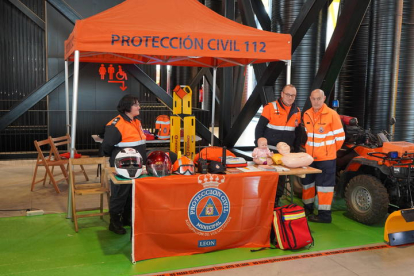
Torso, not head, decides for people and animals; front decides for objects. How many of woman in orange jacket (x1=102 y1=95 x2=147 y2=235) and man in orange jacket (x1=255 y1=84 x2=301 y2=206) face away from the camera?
0

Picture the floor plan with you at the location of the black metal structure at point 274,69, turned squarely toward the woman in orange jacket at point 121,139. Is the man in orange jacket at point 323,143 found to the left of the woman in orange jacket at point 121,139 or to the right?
left

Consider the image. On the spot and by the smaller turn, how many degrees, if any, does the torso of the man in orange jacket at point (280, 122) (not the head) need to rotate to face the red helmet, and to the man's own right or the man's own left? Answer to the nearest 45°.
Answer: approximately 90° to the man's own right

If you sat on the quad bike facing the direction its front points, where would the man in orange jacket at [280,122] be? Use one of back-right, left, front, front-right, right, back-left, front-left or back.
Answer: back-right

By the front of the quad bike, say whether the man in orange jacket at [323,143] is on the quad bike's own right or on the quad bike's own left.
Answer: on the quad bike's own right

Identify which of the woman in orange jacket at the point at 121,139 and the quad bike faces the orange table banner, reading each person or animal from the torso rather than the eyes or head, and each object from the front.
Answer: the woman in orange jacket

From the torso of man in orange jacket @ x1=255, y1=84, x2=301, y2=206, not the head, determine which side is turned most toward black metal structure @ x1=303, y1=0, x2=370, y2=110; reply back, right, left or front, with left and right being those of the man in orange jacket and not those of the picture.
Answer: left

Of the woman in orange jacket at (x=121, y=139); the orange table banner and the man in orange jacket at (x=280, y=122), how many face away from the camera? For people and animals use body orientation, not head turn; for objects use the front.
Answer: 0

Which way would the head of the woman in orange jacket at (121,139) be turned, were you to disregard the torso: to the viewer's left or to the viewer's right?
to the viewer's right

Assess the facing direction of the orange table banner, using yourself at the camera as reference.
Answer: facing the viewer

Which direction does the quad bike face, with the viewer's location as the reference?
facing the viewer and to the right of the viewer

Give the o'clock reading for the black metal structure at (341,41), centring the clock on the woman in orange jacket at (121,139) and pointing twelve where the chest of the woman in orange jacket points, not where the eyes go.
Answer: The black metal structure is roughly at 10 o'clock from the woman in orange jacket.

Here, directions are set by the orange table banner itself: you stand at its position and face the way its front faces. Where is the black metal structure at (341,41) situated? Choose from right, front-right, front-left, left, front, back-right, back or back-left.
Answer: back-left
